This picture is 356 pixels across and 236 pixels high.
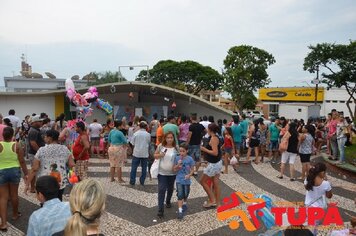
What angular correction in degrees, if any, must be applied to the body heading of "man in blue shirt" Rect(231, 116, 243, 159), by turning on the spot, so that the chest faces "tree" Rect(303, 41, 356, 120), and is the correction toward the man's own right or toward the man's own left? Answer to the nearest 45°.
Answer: approximately 45° to the man's own right

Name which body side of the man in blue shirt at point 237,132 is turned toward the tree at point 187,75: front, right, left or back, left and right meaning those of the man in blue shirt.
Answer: front

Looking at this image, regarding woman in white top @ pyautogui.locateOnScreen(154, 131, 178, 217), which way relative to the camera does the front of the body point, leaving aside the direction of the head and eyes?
toward the camera

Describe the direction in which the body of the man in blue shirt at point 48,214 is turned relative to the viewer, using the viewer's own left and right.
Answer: facing away from the viewer and to the left of the viewer

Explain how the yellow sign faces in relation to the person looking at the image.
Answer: facing the viewer

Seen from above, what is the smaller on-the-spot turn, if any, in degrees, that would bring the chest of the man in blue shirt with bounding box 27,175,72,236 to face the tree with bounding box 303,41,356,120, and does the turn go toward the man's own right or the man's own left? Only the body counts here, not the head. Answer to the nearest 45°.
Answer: approximately 90° to the man's own right

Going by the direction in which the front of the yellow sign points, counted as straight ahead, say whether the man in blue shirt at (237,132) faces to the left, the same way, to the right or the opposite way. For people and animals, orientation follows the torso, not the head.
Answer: the opposite way

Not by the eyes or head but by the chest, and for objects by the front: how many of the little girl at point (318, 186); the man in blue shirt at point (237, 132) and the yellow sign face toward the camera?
1

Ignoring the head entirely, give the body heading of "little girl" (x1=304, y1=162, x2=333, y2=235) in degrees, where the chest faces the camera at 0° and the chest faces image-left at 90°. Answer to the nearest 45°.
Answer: approximately 225°

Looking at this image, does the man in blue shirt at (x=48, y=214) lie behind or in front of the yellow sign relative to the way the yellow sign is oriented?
in front
